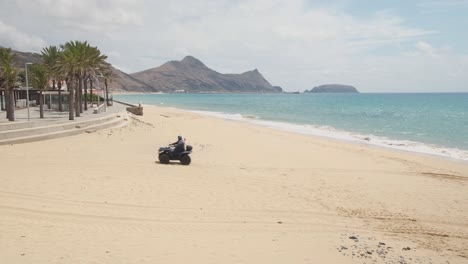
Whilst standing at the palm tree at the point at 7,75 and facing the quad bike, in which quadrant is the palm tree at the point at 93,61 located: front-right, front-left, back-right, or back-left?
back-left

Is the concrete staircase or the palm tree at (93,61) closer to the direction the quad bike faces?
the concrete staircase

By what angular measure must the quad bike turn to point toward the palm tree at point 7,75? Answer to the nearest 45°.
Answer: approximately 45° to its right

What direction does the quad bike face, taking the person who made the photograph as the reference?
facing to the left of the viewer

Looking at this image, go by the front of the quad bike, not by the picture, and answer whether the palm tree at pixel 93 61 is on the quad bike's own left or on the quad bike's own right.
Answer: on the quad bike's own right

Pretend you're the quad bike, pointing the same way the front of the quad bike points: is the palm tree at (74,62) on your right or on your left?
on your right

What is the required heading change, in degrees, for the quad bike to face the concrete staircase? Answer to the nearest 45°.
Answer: approximately 45° to its right
